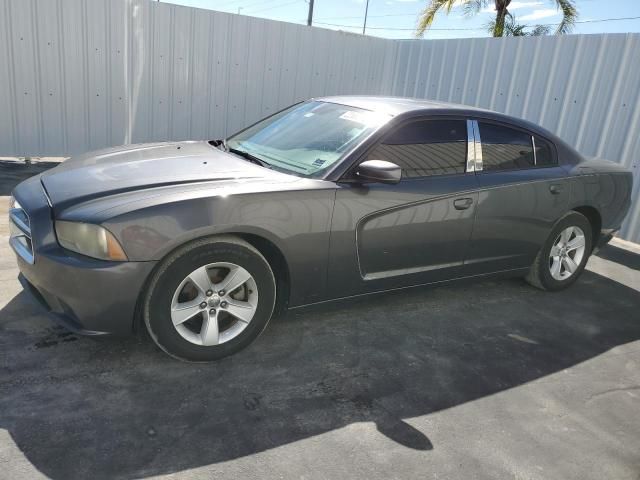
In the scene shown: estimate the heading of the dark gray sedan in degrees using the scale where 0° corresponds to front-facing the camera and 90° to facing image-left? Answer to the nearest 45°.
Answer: approximately 45°
